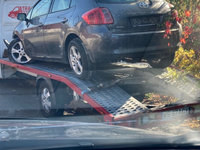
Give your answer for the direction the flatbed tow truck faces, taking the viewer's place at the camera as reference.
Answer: facing away from the viewer and to the left of the viewer

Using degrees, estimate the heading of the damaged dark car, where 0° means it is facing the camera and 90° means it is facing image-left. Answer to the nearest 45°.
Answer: approximately 135°
